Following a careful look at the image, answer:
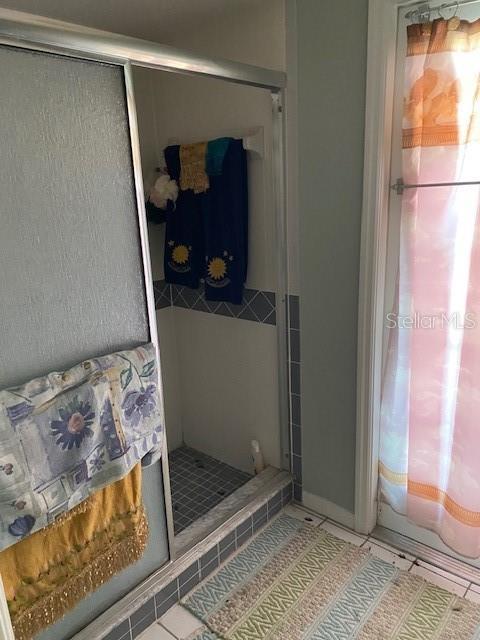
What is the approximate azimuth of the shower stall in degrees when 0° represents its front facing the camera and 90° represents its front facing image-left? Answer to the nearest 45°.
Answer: approximately 315°

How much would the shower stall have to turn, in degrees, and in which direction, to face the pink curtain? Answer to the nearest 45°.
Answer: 0° — it already faces it
